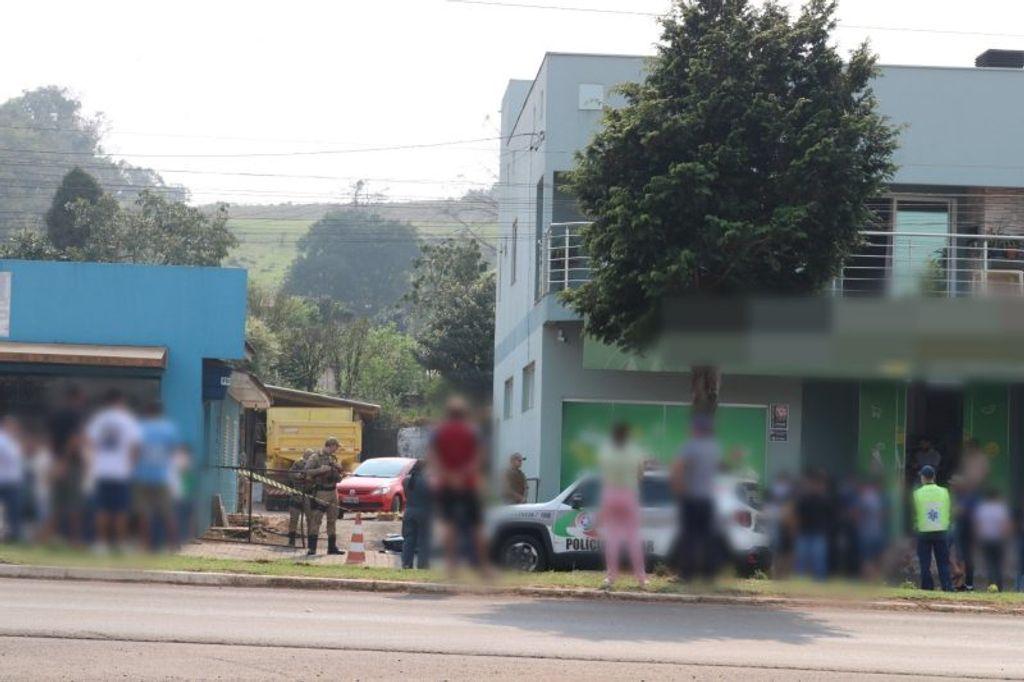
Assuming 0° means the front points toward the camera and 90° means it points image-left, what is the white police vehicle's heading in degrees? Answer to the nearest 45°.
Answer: approximately 90°

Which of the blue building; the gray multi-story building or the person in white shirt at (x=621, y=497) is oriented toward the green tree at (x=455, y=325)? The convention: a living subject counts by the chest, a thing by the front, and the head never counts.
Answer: the person in white shirt

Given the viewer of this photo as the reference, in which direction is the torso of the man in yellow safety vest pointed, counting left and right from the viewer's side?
facing away from the viewer

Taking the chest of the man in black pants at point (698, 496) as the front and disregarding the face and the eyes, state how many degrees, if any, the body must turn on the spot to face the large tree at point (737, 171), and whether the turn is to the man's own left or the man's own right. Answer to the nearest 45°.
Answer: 0° — they already face it

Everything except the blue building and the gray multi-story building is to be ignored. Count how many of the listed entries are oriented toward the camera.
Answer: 2

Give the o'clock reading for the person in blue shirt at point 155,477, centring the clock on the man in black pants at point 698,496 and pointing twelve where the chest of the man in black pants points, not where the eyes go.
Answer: The person in blue shirt is roughly at 9 o'clock from the man in black pants.

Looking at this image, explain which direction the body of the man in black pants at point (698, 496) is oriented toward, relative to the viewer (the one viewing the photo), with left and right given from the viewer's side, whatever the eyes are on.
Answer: facing away from the viewer

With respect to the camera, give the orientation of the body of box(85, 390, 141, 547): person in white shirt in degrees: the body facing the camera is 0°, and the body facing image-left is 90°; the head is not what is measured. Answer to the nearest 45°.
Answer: approximately 180°

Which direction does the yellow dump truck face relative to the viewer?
away from the camera

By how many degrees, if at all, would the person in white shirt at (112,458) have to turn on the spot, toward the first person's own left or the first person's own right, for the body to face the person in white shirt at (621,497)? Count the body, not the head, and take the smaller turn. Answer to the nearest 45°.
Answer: approximately 90° to the first person's own right

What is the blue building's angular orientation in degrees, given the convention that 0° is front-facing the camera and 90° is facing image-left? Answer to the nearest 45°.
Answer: approximately 0°

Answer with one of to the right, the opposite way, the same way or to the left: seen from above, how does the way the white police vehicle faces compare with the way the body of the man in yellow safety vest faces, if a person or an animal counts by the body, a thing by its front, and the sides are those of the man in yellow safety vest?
to the left

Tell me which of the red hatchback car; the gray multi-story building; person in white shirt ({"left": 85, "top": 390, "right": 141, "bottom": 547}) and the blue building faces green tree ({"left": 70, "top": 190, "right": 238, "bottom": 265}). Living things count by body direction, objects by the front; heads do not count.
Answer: the person in white shirt
